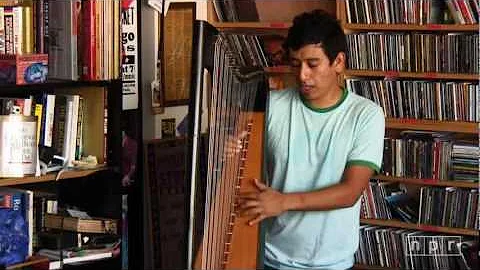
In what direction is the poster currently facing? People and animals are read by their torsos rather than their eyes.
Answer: toward the camera

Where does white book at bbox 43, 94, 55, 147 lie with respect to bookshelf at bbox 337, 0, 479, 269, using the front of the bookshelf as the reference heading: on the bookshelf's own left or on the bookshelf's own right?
on the bookshelf's own right

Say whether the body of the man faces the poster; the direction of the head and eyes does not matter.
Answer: no

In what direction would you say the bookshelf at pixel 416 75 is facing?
toward the camera

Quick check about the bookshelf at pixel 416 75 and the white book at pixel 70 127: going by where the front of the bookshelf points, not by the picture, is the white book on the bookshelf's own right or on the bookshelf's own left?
on the bookshelf's own right

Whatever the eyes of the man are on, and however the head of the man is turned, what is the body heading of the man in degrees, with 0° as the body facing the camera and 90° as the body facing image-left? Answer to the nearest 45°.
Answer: approximately 45°

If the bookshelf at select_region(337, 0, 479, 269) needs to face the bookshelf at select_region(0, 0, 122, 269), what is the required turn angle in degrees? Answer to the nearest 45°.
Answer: approximately 45° to its right

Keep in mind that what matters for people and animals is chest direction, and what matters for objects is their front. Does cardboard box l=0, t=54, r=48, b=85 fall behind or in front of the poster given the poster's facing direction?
in front

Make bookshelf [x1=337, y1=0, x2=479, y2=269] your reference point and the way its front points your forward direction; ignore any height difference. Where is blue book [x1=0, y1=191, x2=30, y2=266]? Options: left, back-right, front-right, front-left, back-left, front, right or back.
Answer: front-right

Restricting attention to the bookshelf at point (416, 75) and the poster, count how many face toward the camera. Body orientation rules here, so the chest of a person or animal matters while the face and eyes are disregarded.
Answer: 2

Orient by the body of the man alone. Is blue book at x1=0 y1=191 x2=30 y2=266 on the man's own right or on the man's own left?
on the man's own right

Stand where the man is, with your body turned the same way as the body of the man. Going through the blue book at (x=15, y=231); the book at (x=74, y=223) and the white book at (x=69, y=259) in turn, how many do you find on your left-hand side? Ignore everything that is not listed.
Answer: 0

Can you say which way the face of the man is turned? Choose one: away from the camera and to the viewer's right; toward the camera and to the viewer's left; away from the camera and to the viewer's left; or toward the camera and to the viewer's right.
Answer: toward the camera and to the viewer's left
